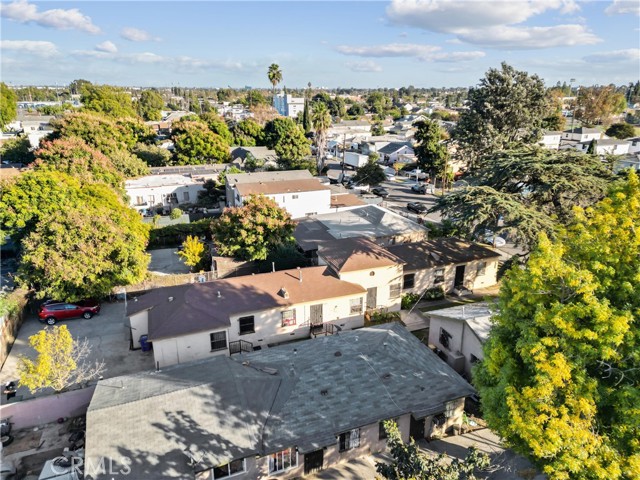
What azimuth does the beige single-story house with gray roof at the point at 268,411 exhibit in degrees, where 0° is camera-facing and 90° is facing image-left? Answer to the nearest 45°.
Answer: approximately 315°

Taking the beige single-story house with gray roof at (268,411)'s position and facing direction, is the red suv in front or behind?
behind

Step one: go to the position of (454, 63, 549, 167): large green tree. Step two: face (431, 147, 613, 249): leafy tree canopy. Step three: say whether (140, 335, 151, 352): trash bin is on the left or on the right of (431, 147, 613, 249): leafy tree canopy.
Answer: right

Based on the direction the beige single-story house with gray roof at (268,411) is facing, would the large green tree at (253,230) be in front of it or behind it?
behind

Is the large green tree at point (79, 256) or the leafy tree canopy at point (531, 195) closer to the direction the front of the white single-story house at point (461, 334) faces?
the large green tree

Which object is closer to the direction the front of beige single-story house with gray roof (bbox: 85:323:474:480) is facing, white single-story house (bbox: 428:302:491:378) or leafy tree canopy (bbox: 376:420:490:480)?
the leafy tree canopy

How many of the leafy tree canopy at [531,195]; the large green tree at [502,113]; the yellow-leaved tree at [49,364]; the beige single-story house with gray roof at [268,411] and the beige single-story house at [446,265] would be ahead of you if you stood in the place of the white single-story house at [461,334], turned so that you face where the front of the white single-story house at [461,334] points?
2

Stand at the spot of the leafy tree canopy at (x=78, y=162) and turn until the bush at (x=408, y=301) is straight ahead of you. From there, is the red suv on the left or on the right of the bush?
right

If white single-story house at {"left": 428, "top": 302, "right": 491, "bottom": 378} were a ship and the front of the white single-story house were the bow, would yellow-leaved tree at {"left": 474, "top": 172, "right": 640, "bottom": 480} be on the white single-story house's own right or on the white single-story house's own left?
on the white single-story house's own left
